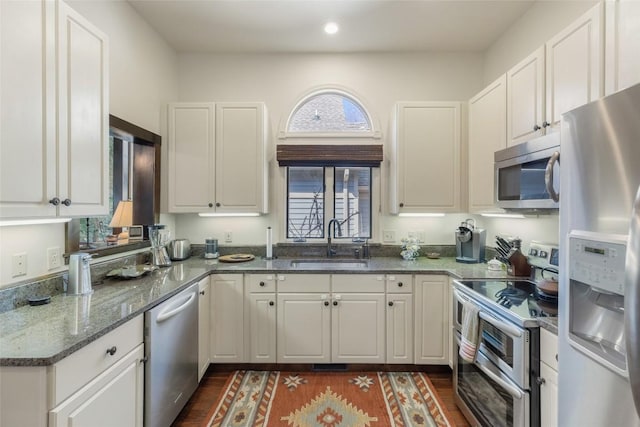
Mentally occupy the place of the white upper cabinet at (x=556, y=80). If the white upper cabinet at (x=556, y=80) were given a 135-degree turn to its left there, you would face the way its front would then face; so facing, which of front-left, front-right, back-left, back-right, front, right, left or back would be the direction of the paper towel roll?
back

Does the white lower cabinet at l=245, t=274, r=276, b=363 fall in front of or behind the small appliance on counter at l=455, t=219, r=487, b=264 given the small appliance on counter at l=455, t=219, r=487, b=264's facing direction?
in front

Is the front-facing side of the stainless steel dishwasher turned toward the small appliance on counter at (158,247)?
no

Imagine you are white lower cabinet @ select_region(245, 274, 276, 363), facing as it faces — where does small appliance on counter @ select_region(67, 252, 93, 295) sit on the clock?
The small appliance on counter is roughly at 2 o'clock from the white lower cabinet.

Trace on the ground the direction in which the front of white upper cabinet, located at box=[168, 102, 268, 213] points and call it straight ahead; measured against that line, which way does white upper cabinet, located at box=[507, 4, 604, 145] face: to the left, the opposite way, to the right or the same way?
to the right

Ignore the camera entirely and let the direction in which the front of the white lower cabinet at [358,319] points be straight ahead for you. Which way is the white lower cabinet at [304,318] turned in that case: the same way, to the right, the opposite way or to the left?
the same way

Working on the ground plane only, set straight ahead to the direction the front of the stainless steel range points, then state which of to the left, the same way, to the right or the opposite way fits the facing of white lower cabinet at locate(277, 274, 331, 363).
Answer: to the left

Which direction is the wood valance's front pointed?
toward the camera

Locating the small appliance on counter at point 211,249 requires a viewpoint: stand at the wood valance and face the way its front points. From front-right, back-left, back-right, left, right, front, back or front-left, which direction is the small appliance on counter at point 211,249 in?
right

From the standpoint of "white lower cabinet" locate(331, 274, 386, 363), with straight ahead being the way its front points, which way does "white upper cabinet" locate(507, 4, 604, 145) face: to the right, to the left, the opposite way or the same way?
to the right

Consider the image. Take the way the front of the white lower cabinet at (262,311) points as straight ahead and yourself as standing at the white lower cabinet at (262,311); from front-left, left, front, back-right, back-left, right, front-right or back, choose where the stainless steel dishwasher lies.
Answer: front-right

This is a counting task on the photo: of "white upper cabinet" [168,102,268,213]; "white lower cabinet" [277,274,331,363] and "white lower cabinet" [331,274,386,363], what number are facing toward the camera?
3

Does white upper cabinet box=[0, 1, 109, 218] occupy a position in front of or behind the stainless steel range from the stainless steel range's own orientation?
in front

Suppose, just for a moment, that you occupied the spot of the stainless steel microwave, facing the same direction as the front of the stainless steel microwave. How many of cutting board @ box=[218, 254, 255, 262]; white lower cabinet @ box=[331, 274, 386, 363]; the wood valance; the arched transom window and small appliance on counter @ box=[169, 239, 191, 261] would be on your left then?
0

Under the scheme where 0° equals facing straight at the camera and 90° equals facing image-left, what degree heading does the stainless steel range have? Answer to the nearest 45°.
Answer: approximately 45°

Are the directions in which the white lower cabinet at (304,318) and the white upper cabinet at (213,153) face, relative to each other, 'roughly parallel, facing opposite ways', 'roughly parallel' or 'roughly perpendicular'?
roughly parallel

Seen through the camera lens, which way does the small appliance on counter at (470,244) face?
facing the viewer and to the left of the viewer

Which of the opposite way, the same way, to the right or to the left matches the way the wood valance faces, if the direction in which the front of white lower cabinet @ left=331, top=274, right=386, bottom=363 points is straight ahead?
the same way

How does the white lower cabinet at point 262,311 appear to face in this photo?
toward the camera
